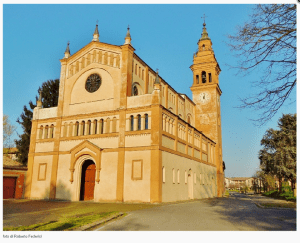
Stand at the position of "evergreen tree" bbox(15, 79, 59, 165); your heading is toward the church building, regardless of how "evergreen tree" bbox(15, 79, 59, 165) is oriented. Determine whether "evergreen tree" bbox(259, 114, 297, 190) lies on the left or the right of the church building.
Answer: left

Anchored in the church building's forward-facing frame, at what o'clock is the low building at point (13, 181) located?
The low building is roughly at 2 o'clock from the church building.

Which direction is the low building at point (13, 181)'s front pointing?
toward the camera

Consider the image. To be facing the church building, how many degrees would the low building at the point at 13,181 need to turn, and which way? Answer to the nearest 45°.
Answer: approximately 45° to its left

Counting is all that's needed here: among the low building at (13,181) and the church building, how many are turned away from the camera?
0

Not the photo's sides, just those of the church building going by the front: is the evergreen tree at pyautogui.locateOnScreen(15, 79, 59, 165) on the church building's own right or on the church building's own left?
on the church building's own right

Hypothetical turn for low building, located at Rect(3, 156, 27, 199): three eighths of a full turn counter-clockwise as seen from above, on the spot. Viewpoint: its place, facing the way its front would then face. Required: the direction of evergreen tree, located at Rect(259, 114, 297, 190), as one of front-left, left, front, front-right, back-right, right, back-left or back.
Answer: front-right

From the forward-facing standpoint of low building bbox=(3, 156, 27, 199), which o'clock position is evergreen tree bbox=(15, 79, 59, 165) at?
The evergreen tree is roughly at 6 o'clock from the low building.

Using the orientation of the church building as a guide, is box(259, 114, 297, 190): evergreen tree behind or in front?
behind

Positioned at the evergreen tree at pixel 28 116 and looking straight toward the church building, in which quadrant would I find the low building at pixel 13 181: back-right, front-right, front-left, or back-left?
front-right
